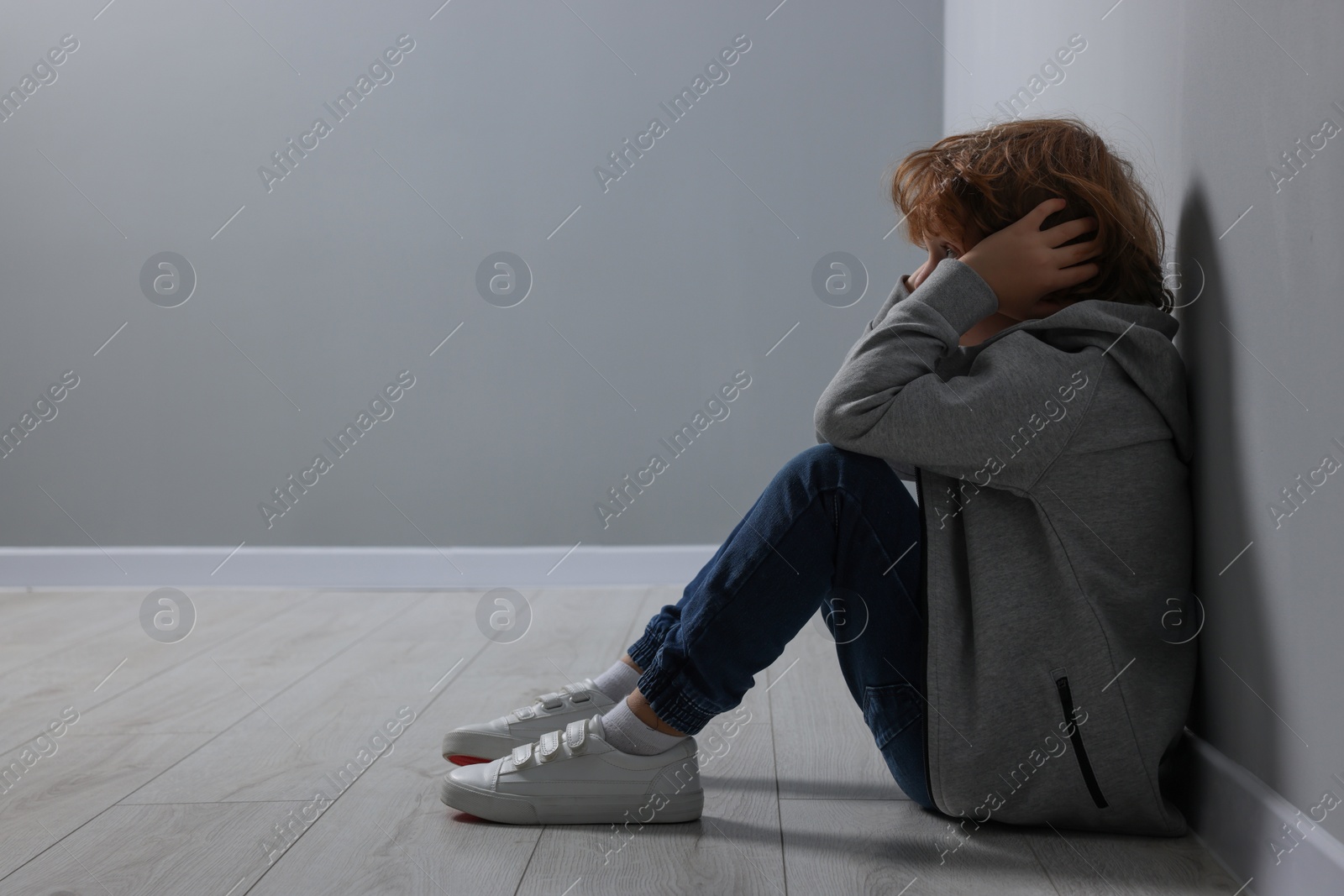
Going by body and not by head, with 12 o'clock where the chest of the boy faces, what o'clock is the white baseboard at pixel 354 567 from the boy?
The white baseboard is roughly at 2 o'clock from the boy.

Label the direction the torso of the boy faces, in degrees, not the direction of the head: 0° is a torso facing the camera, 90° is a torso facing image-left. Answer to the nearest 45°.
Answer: approximately 90°

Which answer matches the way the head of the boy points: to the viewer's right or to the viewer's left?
to the viewer's left
